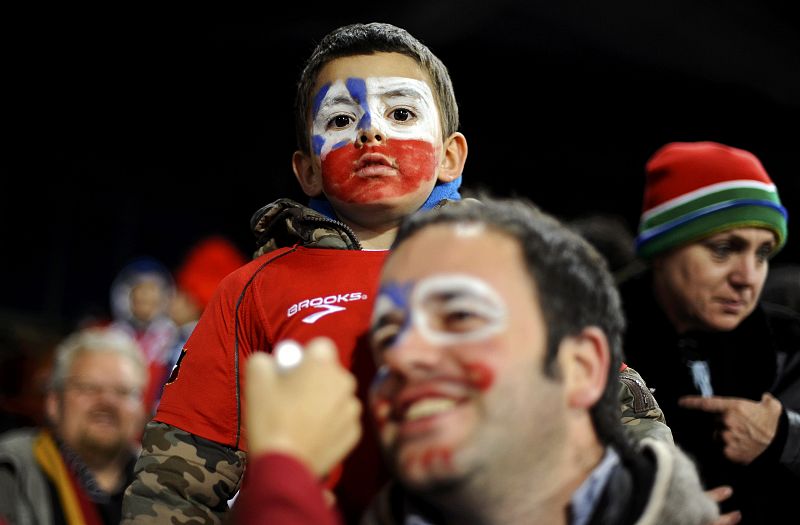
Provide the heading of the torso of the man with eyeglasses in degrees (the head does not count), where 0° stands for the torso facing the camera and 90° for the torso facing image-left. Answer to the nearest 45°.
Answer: approximately 315°

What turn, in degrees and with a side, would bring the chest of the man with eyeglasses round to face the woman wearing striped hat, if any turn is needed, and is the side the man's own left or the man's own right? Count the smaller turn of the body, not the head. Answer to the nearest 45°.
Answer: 0° — they already face them
